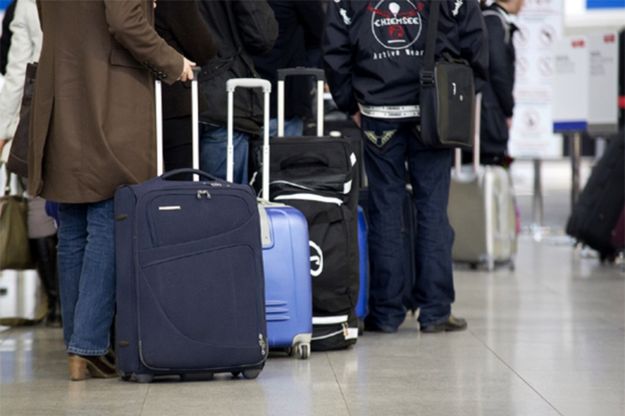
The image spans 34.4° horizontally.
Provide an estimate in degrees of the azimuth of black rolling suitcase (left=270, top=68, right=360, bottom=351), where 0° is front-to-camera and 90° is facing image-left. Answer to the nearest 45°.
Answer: approximately 0°

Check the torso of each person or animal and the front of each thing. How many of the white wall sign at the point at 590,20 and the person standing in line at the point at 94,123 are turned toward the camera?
1

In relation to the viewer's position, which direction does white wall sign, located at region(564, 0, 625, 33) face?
facing the viewer

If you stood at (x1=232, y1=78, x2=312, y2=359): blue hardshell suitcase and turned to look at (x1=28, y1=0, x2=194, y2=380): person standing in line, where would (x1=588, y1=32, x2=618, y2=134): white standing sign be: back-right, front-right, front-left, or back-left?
back-right

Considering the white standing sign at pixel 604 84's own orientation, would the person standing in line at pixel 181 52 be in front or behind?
in front

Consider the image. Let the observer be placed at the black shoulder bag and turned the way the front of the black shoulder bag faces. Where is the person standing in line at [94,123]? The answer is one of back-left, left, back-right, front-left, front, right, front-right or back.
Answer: right

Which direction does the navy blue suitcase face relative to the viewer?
toward the camera

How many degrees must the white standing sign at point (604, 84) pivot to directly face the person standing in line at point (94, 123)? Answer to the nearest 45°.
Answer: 0° — it already faces them

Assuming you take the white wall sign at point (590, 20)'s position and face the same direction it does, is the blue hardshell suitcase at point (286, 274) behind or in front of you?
in front

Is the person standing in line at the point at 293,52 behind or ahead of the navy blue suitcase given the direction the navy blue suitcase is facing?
behind

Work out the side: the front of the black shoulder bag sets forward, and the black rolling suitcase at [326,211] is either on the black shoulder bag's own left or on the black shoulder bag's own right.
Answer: on the black shoulder bag's own right

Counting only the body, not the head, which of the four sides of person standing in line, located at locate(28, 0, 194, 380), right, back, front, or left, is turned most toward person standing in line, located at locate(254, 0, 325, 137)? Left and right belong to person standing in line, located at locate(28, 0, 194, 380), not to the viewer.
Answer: front
